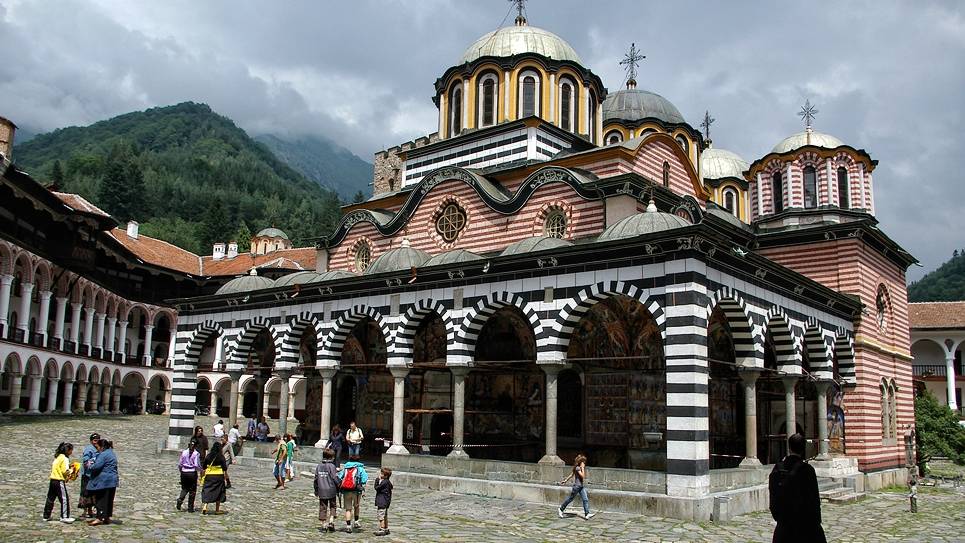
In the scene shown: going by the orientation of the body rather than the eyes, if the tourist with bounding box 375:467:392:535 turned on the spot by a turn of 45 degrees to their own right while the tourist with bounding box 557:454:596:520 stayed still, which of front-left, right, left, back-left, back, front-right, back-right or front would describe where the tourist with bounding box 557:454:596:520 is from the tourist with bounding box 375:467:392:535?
right

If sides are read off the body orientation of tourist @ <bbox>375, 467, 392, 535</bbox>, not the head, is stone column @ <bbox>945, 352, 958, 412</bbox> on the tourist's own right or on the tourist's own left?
on the tourist's own right

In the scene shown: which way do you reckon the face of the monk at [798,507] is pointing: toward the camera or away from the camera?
away from the camera

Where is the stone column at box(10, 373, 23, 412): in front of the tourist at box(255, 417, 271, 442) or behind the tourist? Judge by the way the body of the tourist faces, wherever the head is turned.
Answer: behind
